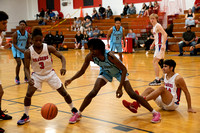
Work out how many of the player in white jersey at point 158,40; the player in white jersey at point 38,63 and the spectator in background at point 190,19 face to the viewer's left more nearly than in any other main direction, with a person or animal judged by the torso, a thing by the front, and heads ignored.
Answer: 1

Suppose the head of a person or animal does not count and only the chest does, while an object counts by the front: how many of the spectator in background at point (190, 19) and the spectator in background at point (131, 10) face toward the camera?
2

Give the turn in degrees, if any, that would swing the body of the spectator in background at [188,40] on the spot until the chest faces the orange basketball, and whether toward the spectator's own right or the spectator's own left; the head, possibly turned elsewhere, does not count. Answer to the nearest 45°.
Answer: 0° — they already face it

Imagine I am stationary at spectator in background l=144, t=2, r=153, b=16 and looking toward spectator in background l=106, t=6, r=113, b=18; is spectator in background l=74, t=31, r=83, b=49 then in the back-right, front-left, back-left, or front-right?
front-left

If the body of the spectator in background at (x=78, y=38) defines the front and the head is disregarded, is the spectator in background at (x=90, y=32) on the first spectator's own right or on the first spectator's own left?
on the first spectator's own left

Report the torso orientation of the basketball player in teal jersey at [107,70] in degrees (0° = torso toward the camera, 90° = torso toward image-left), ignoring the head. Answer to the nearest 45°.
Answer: approximately 45°

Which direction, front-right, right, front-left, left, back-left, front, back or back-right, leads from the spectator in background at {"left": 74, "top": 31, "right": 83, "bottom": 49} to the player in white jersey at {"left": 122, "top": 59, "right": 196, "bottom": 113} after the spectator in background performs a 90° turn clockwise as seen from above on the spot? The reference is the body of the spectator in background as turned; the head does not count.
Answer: back-left

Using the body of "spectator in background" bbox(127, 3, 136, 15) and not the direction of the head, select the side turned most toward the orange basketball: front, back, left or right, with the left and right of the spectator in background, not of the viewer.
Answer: front

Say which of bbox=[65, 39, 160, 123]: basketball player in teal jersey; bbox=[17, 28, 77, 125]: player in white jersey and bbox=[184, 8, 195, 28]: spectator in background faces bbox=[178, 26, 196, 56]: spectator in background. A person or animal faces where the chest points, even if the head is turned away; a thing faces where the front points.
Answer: bbox=[184, 8, 195, 28]: spectator in background

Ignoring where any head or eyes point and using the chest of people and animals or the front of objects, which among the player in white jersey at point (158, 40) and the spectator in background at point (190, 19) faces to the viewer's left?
the player in white jersey

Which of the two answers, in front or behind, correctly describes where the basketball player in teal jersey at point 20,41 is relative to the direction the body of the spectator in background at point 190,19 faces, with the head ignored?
in front

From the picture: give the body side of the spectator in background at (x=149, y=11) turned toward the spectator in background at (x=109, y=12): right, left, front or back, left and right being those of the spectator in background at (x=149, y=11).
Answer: right

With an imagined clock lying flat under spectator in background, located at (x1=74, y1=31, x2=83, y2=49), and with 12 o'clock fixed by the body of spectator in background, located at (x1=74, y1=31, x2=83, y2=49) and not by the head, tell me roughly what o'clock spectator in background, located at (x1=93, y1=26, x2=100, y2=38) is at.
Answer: spectator in background, located at (x1=93, y1=26, x2=100, y2=38) is roughly at 9 o'clock from spectator in background, located at (x1=74, y1=31, x2=83, y2=49).

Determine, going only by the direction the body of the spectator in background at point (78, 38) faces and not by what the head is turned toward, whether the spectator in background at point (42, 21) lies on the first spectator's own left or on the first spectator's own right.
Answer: on the first spectator's own right
